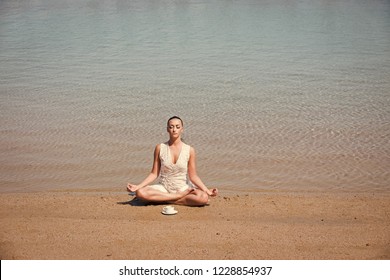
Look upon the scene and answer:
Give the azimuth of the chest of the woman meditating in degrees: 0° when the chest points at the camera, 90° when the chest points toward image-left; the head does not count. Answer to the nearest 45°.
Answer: approximately 0°
